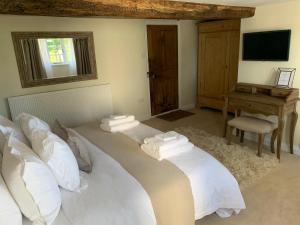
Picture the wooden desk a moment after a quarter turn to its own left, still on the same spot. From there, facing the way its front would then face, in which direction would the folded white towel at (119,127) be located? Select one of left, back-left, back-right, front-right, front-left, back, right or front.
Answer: right

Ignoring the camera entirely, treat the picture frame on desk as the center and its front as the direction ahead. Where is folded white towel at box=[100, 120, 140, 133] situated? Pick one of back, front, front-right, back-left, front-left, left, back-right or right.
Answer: front

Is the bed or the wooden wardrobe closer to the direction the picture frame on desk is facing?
the bed

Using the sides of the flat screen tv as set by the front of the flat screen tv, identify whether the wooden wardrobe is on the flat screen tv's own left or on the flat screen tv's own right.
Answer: on the flat screen tv's own right

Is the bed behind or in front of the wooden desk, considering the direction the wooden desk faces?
in front

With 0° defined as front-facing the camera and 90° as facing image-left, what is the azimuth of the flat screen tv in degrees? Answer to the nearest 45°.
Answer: approximately 45°
